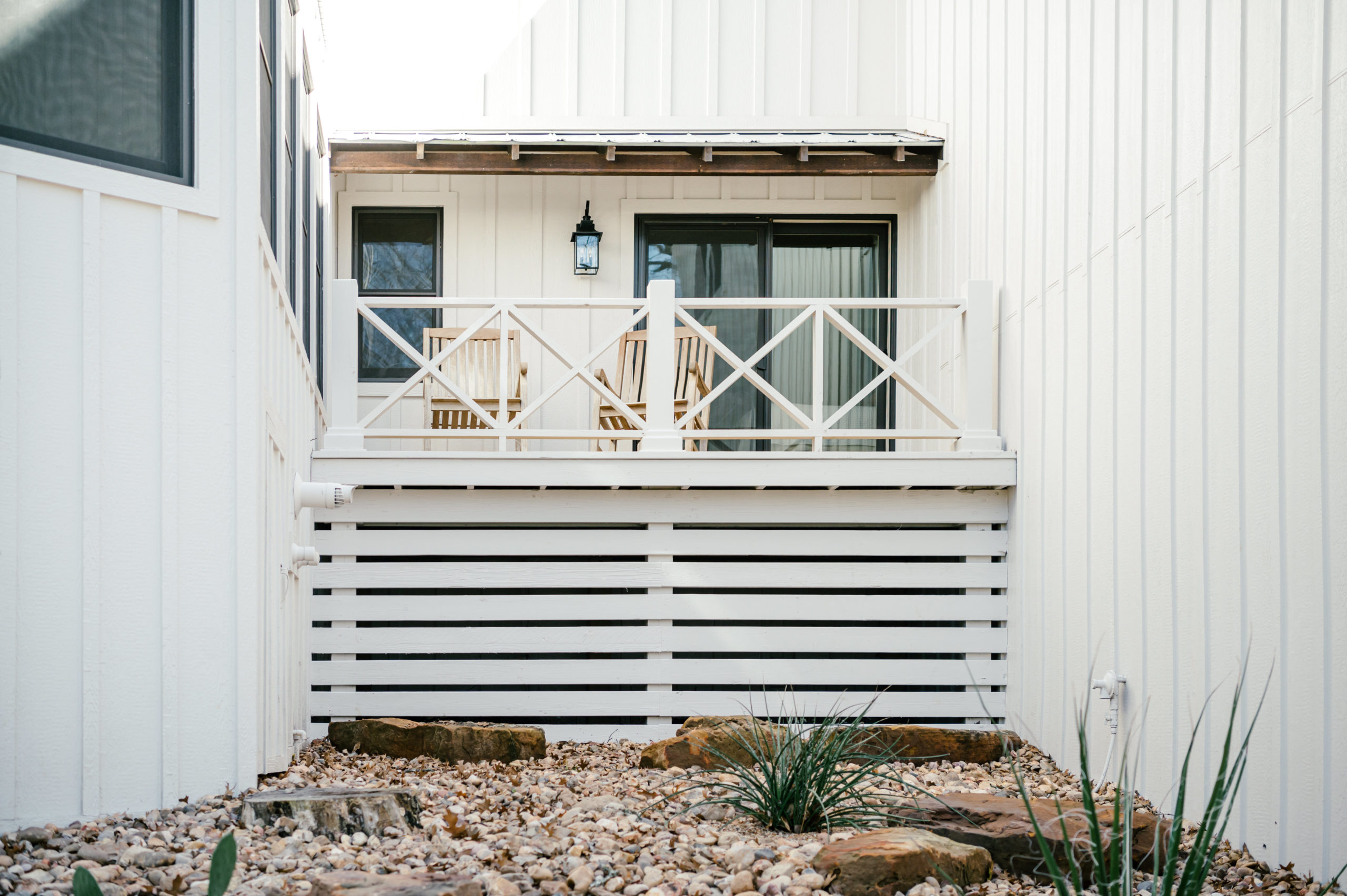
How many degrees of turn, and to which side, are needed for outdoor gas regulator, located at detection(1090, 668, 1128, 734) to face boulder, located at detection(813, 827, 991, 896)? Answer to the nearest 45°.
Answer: approximately 90° to its left

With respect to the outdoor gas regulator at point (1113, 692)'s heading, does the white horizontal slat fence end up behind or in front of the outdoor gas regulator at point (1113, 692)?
in front

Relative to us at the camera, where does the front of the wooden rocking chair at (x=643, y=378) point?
facing the viewer and to the left of the viewer

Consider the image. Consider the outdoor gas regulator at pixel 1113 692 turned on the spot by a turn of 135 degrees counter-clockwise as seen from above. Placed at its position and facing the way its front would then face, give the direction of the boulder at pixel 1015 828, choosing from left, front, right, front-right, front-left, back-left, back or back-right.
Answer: front-right

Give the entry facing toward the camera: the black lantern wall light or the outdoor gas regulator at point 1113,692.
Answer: the black lantern wall light

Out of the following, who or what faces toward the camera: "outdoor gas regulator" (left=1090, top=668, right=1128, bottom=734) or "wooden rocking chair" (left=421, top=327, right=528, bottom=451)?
the wooden rocking chair

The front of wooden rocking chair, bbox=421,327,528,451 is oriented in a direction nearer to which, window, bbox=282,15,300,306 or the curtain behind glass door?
the window

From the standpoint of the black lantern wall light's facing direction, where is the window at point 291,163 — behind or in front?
in front

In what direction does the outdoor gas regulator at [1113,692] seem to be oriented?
to the viewer's left

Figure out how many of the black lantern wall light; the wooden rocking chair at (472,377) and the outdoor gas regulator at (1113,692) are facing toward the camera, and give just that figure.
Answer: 2

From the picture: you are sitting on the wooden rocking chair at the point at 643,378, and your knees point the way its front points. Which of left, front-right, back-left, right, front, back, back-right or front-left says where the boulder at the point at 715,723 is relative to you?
front-left

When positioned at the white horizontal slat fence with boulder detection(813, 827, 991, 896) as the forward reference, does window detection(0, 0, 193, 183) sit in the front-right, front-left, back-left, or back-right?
front-right

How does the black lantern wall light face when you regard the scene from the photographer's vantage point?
facing the viewer

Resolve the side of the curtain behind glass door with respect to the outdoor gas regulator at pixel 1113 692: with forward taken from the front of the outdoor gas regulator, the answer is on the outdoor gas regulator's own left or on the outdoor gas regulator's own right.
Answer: on the outdoor gas regulator's own right
